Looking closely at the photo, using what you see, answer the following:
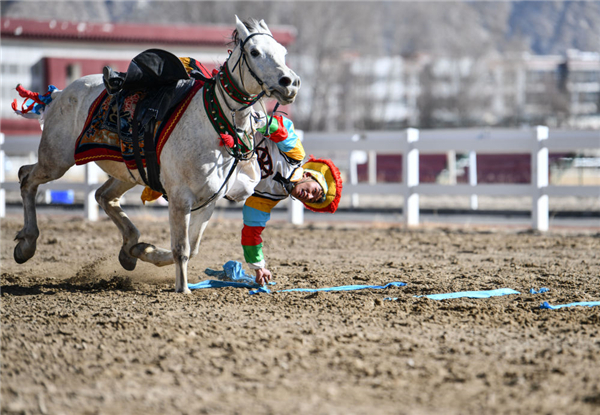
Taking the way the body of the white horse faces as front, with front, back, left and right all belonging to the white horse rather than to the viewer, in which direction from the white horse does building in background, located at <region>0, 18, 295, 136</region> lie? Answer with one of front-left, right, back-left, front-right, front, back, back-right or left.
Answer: back-left

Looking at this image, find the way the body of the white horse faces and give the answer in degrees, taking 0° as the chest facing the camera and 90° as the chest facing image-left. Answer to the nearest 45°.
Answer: approximately 315°

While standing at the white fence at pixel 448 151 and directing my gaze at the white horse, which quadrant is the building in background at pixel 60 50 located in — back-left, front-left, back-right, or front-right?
back-right

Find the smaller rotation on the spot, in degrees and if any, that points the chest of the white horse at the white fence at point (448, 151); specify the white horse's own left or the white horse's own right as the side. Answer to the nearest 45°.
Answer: approximately 90° to the white horse's own left

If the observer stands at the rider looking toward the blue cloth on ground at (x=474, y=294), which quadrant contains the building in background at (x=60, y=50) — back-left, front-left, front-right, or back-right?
back-left

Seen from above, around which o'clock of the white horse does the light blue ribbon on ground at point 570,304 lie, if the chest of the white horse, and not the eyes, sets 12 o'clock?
The light blue ribbon on ground is roughly at 11 o'clock from the white horse.
